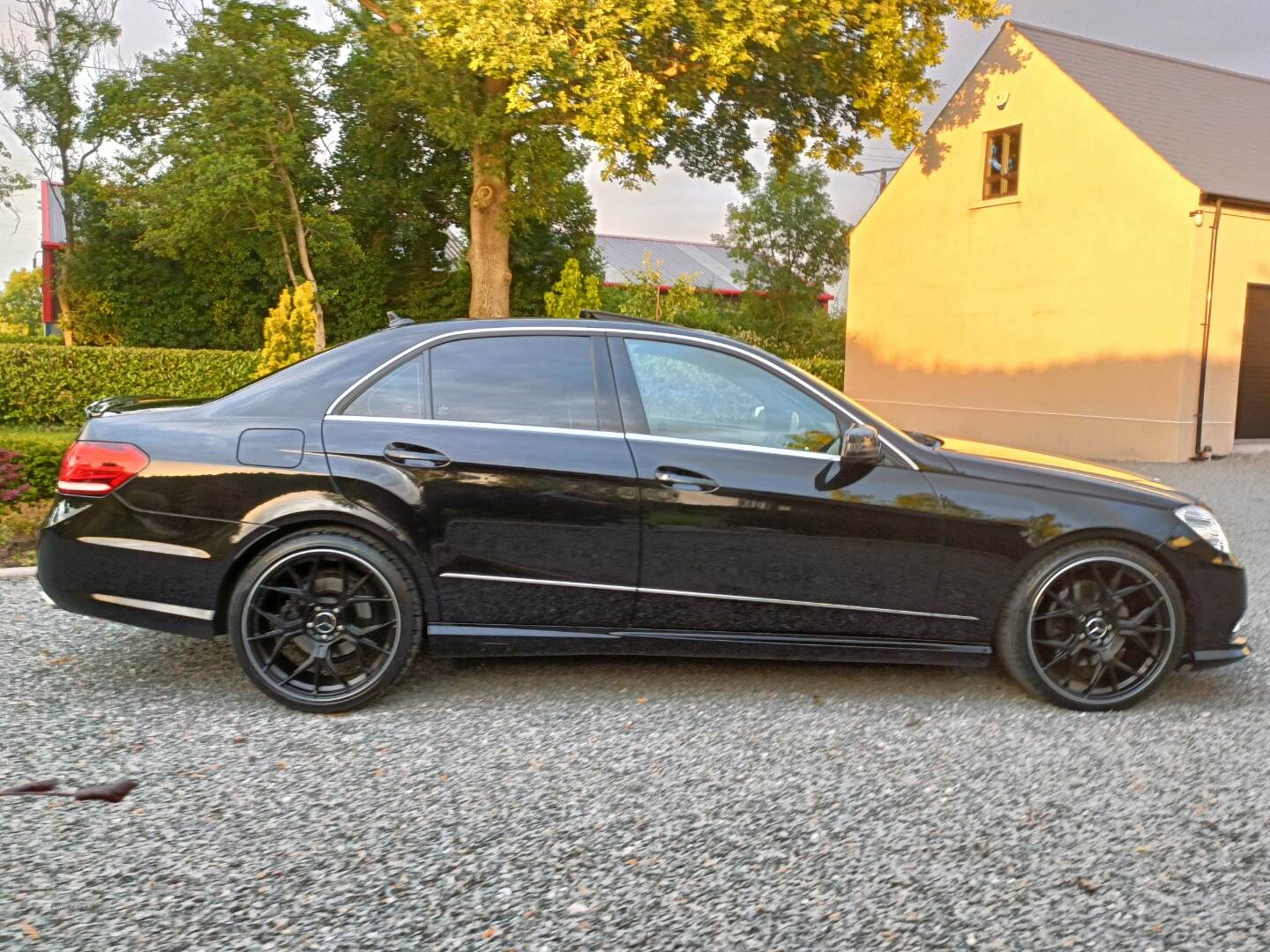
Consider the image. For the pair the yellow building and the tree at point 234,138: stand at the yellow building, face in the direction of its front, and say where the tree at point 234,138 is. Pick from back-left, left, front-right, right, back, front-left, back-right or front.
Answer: back-right

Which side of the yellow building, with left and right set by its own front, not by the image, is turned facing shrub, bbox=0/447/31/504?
right

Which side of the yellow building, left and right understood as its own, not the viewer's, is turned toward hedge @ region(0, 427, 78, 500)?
right

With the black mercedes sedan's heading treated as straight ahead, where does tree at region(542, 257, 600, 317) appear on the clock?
The tree is roughly at 9 o'clock from the black mercedes sedan.

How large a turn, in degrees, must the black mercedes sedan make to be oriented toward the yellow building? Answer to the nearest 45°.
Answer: approximately 45° to its left

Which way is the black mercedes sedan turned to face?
to the viewer's right

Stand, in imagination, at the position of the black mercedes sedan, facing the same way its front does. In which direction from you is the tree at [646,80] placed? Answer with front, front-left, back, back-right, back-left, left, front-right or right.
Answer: left

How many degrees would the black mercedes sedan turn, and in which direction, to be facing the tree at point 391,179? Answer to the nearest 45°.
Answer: approximately 90° to its left

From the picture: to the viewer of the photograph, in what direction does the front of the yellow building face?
facing the viewer and to the right of the viewer

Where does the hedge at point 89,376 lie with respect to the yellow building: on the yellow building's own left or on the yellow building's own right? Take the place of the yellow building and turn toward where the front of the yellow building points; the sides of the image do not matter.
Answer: on the yellow building's own right

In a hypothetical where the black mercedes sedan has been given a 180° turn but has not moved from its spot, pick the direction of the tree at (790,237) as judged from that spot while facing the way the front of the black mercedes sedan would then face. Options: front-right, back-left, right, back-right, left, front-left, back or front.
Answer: right
